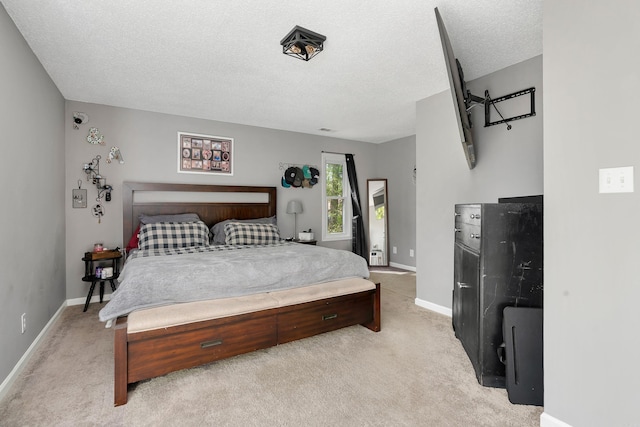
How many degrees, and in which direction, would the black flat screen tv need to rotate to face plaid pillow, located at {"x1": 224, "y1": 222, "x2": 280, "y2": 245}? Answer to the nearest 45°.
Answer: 0° — it already faces it

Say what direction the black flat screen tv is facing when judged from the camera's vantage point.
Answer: facing to the left of the viewer

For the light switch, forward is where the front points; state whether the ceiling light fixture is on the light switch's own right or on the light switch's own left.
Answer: on the light switch's own right

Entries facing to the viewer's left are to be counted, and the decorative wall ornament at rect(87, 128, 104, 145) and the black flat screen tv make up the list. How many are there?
1

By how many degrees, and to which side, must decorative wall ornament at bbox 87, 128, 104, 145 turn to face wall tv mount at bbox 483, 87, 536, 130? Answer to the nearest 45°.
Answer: approximately 45° to its left

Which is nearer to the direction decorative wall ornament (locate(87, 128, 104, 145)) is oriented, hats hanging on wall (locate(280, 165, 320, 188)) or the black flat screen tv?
the black flat screen tv
